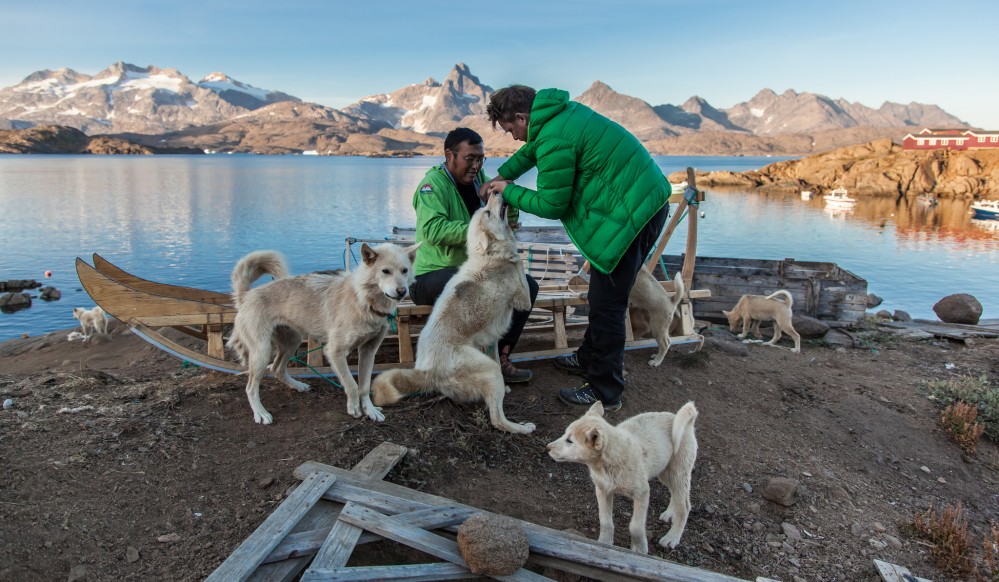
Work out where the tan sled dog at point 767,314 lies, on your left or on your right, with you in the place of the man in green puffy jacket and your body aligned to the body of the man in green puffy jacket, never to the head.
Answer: on your right

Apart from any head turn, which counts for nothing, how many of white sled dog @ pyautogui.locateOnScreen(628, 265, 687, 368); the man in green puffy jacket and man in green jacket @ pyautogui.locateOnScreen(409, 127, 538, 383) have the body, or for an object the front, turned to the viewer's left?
2

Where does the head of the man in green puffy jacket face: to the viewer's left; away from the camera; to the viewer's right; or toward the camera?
to the viewer's left

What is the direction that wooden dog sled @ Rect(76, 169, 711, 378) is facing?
to the viewer's left

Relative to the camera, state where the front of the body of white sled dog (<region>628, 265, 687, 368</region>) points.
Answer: to the viewer's left

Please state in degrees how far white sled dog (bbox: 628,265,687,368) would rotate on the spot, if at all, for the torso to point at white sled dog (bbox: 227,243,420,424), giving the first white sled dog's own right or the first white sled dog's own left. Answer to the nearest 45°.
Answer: approximately 45° to the first white sled dog's own left

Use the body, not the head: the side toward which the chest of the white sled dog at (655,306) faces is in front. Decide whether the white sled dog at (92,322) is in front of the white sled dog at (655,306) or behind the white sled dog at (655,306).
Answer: in front

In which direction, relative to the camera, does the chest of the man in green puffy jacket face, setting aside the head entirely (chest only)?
to the viewer's left

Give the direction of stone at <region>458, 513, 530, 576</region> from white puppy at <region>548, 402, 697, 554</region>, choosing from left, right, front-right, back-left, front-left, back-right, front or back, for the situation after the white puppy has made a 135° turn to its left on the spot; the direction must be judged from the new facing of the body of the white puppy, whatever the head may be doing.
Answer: back-right

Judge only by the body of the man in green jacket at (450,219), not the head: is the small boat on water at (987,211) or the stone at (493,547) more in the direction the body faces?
the stone

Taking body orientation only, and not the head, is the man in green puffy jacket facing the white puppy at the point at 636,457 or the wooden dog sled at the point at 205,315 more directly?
the wooden dog sled

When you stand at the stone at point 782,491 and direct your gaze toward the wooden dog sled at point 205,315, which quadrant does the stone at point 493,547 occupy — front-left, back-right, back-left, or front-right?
front-left
